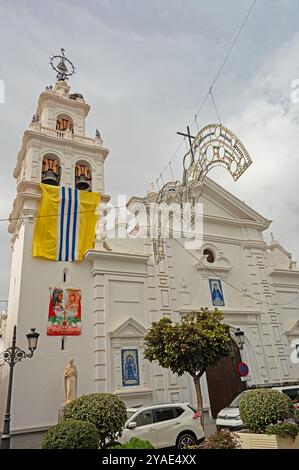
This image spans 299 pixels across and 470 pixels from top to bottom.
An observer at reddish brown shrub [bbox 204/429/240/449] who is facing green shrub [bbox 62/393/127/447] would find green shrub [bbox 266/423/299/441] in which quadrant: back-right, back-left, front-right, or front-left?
back-right

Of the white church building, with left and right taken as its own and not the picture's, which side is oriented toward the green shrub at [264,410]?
front

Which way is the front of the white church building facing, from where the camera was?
facing the viewer and to the right of the viewer

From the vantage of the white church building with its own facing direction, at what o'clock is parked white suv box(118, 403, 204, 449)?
The parked white suv is roughly at 1 o'clock from the white church building.

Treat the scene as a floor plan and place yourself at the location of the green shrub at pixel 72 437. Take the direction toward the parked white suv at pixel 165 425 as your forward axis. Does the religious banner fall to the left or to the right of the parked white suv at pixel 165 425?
left

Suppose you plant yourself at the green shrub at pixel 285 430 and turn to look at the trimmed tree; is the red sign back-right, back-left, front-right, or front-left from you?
front-right

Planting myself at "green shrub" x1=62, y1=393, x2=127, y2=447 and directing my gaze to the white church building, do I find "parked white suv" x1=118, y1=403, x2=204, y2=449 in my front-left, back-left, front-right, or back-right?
front-right

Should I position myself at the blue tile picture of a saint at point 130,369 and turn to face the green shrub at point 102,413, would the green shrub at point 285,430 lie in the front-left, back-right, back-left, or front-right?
front-left

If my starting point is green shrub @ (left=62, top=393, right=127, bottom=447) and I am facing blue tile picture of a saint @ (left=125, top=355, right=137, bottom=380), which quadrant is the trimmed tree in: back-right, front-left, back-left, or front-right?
front-right
